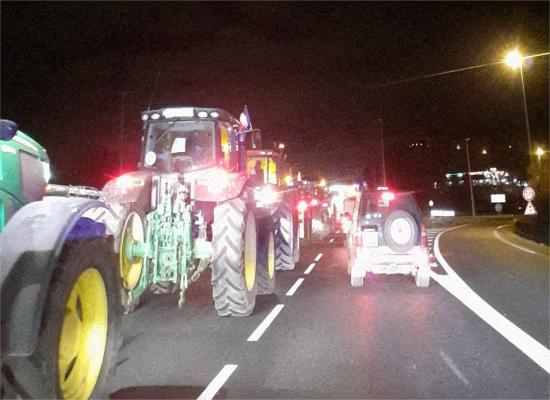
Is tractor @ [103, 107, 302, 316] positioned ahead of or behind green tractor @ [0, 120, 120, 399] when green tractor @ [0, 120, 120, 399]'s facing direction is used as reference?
ahead

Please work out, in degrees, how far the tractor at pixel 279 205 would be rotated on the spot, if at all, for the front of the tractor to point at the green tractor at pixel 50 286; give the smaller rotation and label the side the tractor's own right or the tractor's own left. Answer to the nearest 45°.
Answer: approximately 180°

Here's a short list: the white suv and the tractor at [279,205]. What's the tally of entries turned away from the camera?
2

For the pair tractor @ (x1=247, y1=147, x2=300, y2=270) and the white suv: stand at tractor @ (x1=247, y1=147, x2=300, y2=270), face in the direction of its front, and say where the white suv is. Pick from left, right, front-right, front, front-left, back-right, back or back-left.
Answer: back-right

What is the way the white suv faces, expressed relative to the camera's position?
facing away from the viewer

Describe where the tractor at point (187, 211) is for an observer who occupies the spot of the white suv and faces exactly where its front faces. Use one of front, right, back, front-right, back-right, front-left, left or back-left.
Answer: back-left

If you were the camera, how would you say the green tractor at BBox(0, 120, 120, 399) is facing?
facing away from the viewer and to the right of the viewer

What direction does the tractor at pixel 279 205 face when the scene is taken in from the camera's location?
facing away from the viewer
